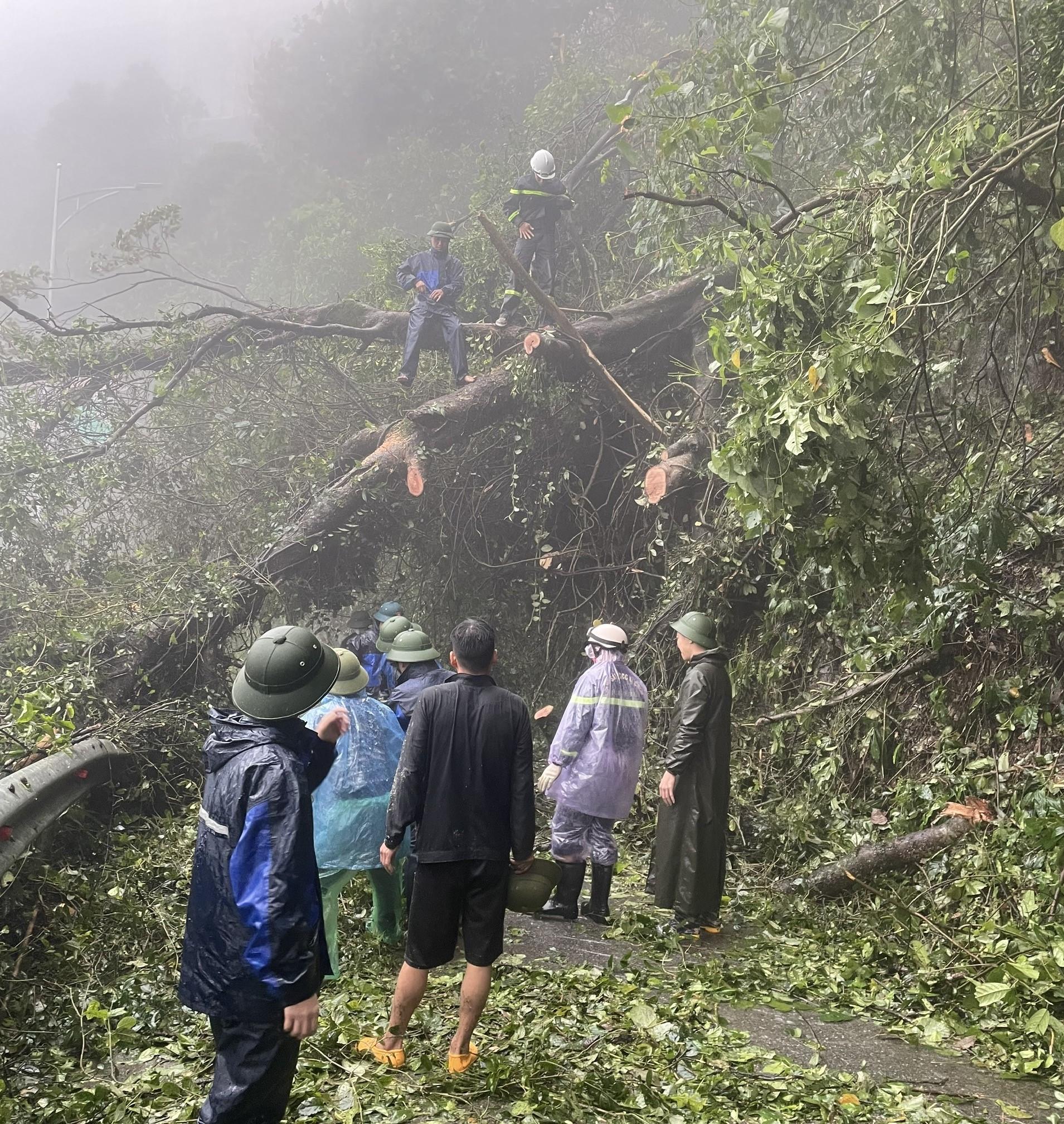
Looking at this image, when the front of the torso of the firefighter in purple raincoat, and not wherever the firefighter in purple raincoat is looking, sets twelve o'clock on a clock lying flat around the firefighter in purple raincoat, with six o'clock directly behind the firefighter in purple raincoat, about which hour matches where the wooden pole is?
The wooden pole is roughly at 1 o'clock from the firefighter in purple raincoat.

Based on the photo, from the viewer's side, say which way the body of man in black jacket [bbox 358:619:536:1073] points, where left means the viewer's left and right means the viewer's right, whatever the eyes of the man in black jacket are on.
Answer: facing away from the viewer

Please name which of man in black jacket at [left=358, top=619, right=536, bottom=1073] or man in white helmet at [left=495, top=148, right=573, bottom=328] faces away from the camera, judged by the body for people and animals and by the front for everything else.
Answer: the man in black jacket

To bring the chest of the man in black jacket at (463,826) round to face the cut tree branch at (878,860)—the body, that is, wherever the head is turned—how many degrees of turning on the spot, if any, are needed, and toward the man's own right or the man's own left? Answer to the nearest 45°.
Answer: approximately 45° to the man's own right

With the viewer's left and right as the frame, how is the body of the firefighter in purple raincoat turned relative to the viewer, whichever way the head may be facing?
facing away from the viewer and to the left of the viewer

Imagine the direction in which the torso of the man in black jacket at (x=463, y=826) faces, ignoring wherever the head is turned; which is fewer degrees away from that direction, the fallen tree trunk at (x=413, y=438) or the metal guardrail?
the fallen tree trunk

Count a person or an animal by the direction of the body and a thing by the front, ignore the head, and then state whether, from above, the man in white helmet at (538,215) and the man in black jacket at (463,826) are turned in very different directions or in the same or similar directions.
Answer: very different directions

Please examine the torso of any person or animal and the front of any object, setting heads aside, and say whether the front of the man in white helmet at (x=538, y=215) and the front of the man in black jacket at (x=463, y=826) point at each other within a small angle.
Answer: yes

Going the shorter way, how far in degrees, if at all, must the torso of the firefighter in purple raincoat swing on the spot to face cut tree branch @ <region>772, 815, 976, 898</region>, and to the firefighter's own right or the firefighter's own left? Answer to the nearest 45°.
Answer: approximately 135° to the firefighter's own right

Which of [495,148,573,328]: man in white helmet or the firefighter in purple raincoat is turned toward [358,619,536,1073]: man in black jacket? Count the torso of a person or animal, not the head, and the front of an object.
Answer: the man in white helmet

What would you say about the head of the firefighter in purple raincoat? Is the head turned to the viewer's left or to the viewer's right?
to the viewer's left
